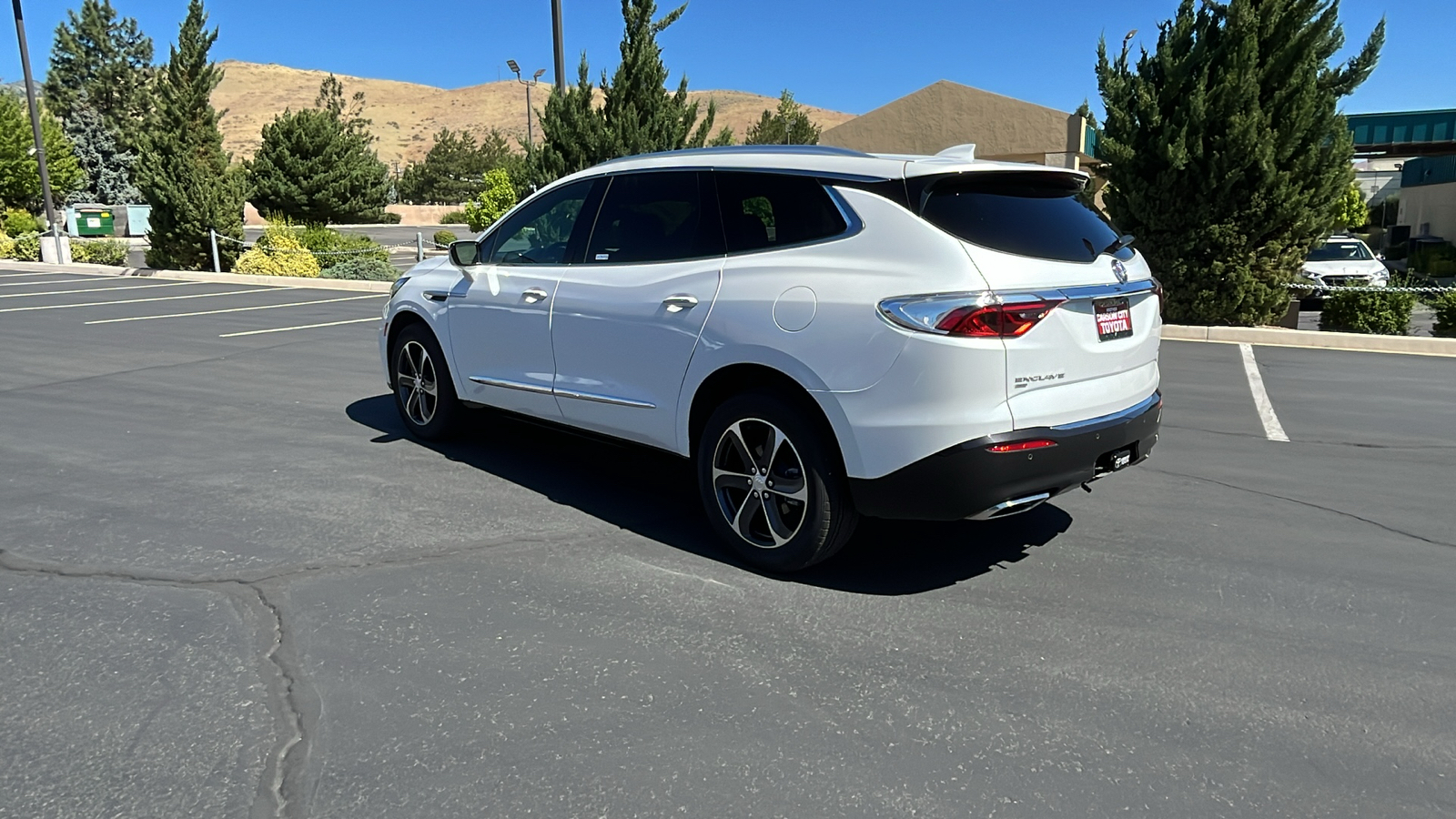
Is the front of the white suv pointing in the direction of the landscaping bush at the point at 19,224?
yes

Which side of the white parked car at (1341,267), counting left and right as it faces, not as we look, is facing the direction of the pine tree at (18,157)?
right

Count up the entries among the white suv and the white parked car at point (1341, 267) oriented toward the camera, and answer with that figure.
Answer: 1

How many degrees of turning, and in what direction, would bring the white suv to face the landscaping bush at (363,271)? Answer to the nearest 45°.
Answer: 0° — it already faces it

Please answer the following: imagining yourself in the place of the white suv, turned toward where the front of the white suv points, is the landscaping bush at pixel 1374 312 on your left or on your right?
on your right

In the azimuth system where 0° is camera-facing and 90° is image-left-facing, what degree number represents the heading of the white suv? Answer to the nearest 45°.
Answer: approximately 135°

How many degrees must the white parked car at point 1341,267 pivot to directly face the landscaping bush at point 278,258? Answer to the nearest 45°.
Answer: approximately 90° to its right

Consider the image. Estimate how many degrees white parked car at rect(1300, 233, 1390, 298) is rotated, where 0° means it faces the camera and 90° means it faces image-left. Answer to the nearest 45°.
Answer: approximately 0°

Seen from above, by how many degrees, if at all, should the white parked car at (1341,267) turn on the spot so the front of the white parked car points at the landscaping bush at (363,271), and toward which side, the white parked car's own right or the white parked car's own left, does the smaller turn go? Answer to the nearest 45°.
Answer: approximately 90° to the white parked car's own right

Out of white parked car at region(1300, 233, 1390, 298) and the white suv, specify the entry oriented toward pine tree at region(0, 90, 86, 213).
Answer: the white suv

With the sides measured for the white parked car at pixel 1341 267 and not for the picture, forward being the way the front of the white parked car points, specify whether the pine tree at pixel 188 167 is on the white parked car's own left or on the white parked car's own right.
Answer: on the white parked car's own right

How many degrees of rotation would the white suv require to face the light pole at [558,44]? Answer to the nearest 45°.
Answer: approximately 45° to its right

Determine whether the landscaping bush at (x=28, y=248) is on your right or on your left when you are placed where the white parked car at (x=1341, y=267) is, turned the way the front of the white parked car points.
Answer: on your right

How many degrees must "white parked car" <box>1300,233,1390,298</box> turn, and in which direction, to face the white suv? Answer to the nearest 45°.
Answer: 0° — it already faces it

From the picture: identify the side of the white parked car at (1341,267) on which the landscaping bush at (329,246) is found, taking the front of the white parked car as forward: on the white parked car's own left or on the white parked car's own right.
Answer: on the white parked car's own right

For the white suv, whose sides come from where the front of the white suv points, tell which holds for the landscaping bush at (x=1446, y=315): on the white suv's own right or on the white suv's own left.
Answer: on the white suv's own right

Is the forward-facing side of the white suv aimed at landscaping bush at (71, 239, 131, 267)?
yes

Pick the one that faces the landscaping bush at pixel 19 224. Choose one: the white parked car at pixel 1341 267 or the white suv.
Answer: the white suv
